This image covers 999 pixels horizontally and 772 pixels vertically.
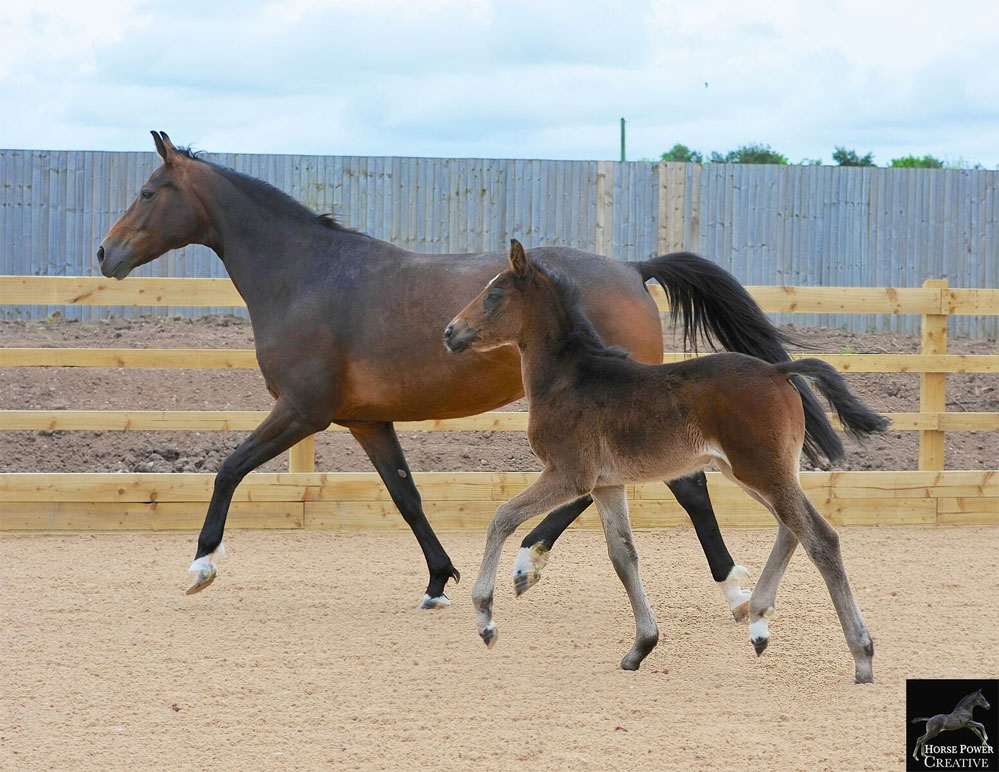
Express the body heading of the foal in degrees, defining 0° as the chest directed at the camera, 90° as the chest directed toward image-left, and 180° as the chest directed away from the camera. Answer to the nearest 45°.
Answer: approximately 90°

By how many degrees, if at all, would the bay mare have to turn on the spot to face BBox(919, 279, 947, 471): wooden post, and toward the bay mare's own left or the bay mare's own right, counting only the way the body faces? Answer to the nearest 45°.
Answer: approximately 135° to the bay mare's own right

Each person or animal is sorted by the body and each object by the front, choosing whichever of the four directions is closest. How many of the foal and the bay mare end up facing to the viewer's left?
2

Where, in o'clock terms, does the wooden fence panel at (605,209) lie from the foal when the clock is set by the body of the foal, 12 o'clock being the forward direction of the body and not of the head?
The wooden fence panel is roughly at 3 o'clock from the foal.

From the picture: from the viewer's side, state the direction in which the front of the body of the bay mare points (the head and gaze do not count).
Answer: to the viewer's left

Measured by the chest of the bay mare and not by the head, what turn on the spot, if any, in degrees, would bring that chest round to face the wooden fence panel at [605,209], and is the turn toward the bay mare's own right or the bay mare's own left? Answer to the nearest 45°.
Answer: approximately 90° to the bay mare's own right

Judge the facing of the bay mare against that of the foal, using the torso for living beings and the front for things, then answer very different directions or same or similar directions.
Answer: same or similar directions

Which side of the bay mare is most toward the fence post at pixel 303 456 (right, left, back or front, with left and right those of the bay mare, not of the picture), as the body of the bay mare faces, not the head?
right

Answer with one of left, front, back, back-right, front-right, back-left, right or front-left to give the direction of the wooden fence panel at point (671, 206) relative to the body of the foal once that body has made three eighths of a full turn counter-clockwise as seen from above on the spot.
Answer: back-left
